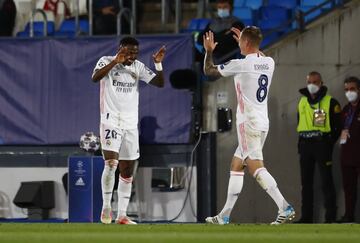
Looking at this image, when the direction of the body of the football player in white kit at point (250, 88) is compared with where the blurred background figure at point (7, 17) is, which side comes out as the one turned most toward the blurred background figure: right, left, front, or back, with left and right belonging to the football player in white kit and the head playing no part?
front

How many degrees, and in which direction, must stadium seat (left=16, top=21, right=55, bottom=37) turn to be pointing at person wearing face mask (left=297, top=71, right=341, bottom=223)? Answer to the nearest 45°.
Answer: approximately 45° to its left

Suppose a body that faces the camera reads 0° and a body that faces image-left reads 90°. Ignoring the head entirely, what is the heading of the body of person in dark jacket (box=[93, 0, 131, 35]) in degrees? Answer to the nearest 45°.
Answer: approximately 0°

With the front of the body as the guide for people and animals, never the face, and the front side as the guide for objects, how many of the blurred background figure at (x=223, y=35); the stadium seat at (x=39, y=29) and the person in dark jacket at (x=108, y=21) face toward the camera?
3

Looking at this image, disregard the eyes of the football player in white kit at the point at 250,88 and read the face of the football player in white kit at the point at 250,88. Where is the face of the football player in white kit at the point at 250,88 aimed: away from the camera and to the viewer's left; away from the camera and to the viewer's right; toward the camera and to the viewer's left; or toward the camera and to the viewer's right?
away from the camera and to the viewer's left

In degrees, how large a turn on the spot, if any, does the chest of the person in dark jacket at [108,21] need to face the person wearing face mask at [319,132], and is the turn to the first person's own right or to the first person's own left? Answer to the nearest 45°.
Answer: approximately 45° to the first person's own left

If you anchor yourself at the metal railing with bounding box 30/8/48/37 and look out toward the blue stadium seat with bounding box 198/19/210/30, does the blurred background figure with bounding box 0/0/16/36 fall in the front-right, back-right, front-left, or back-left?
back-left

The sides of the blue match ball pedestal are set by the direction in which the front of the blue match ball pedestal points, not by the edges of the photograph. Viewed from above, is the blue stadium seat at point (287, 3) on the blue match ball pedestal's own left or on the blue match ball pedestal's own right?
on the blue match ball pedestal's own left

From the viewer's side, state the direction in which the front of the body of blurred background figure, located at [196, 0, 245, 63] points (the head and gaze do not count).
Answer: toward the camera

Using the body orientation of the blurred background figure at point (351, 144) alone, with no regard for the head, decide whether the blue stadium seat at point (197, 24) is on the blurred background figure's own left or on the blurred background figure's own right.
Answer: on the blurred background figure's own right

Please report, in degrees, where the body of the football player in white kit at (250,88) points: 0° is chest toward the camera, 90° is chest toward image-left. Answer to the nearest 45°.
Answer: approximately 135°

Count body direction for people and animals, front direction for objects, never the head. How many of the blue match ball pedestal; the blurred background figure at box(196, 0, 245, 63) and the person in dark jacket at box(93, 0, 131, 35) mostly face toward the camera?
3

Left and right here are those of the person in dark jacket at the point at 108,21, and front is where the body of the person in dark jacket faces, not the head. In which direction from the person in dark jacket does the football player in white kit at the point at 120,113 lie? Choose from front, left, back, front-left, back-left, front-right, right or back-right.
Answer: front

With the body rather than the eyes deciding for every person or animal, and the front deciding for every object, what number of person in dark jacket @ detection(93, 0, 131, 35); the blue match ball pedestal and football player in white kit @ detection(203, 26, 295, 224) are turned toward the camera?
2

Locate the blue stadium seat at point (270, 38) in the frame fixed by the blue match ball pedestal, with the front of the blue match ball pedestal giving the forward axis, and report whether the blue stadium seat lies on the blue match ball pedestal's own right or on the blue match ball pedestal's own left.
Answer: on the blue match ball pedestal's own left

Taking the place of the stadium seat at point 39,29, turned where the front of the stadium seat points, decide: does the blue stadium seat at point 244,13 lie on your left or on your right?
on your left
